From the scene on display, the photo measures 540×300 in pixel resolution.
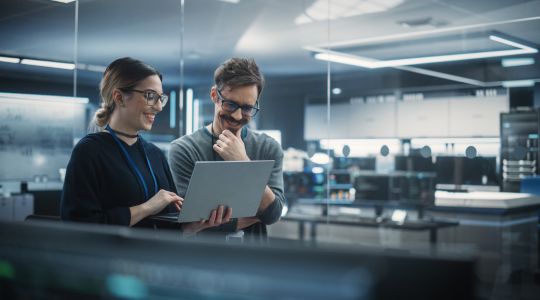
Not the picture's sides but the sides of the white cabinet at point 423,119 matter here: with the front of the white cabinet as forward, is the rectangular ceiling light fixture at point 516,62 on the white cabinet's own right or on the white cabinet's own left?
on the white cabinet's own left

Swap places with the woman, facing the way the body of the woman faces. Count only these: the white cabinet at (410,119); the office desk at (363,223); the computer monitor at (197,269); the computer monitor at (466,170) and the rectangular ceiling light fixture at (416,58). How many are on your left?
4
